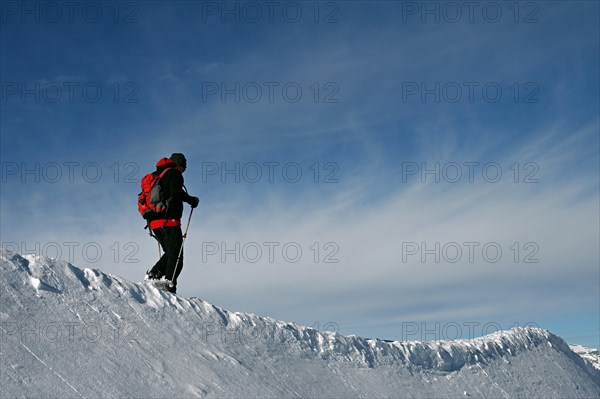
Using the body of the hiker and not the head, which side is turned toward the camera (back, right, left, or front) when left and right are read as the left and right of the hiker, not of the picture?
right
